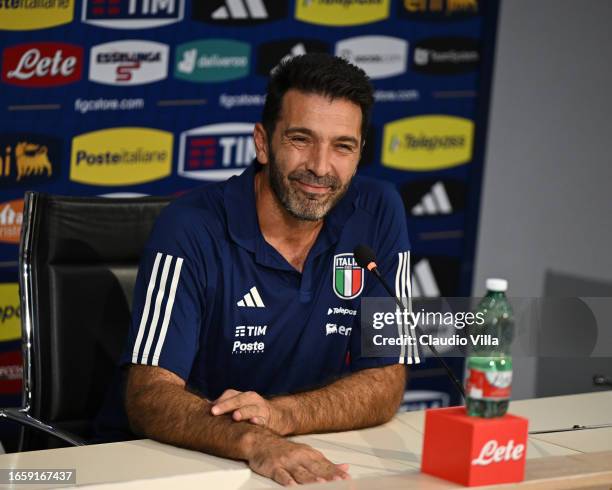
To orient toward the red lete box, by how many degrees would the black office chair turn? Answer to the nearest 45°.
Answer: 0° — it already faces it

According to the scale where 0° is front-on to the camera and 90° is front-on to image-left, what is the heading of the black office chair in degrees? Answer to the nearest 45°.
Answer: approximately 315°

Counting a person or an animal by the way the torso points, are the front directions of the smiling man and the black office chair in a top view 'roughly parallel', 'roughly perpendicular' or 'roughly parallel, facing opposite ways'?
roughly parallel

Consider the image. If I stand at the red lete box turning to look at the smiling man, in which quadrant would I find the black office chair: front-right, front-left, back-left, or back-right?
front-left

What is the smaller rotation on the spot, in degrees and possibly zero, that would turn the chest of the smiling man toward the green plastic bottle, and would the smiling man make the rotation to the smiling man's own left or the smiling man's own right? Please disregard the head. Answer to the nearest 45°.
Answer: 0° — they already face it

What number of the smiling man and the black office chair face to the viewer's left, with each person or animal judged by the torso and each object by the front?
0

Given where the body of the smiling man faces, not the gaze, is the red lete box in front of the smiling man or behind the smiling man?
in front

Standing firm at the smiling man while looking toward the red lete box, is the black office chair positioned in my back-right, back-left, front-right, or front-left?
back-right

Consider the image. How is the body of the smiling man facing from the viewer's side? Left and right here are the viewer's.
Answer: facing the viewer and to the right of the viewer
